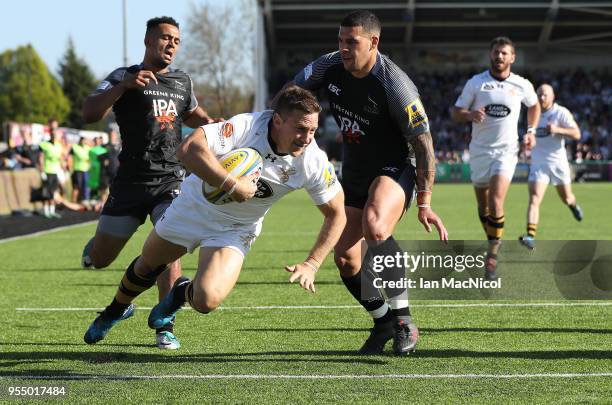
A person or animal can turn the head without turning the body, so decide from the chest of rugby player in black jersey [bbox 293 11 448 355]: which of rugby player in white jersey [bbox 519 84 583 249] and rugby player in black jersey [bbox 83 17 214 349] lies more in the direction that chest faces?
the rugby player in black jersey

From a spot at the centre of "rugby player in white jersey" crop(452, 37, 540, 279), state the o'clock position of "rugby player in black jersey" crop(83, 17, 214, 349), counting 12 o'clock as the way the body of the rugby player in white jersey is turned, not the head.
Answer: The rugby player in black jersey is roughly at 1 o'clock from the rugby player in white jersey.

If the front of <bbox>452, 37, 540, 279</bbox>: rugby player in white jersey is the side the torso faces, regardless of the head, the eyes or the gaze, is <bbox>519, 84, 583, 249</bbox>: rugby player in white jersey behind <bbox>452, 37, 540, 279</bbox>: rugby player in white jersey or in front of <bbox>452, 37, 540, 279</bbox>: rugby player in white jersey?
behind

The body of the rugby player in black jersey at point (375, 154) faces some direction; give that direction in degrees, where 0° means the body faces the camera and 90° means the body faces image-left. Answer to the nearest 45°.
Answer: approximately 45°

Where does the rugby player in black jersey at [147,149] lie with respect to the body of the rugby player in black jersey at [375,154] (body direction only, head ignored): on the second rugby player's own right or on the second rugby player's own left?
on the second rugby player's own right

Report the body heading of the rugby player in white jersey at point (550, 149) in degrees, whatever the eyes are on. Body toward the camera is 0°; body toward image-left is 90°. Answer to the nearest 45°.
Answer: approximately 45°
